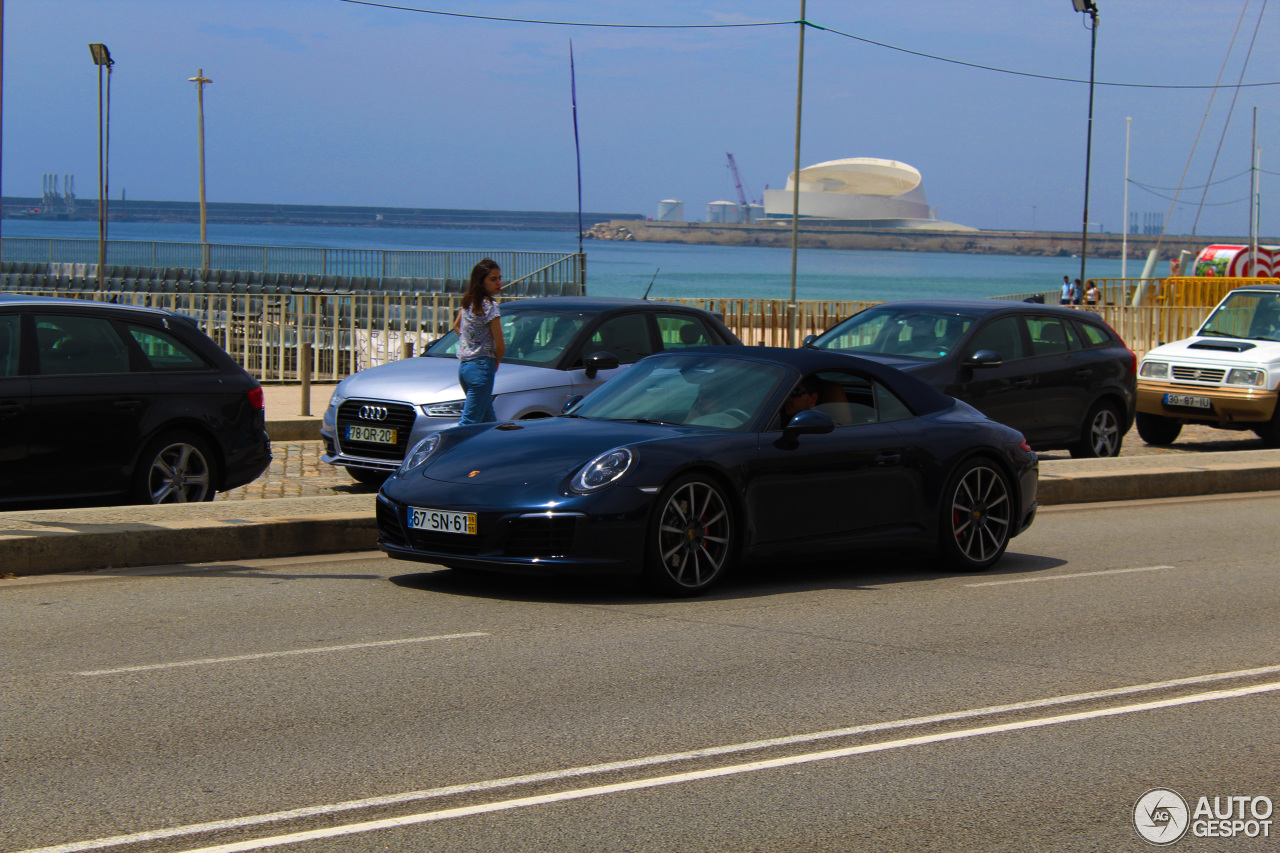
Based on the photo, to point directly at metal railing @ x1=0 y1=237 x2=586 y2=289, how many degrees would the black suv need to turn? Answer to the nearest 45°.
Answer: approximately 90° to its right

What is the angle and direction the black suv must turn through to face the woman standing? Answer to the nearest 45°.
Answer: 0° — it already faces them

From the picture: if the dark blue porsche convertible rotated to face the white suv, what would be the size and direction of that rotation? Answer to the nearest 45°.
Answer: approximately 180°

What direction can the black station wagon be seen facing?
to the viewer's left

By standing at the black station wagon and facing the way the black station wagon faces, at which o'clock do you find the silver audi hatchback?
The silver audi hatchback is roughly at 5 o'clock from the black station wagon.

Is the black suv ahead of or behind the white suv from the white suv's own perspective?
ahead

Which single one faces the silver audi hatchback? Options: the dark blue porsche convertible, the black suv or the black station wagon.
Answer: the black suv

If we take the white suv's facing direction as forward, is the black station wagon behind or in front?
in front

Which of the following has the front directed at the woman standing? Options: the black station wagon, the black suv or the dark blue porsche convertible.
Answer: the black suv

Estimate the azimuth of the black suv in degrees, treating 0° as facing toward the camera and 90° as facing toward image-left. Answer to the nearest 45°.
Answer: approximately 45°

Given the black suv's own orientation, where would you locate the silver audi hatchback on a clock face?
The silver audi hatchback is roughly at 12 o'clock from the black suv.

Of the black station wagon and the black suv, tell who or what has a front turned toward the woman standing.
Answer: the black suv
